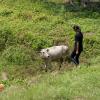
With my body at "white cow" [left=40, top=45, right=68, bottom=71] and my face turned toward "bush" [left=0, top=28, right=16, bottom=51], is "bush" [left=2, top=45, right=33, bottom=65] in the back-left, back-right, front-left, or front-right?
front-left

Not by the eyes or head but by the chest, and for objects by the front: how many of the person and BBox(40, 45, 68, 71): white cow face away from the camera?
0

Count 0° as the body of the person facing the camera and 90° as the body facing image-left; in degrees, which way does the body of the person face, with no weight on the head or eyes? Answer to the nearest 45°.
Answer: approximately 90°

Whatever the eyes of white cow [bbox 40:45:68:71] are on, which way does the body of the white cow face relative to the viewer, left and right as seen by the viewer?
facing the viewer and to the left of the viewer

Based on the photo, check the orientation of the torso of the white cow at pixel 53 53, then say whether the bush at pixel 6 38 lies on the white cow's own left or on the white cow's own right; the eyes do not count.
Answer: on the white cow's own right

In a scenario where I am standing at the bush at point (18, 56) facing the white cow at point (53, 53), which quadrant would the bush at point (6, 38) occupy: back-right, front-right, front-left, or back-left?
back-left
